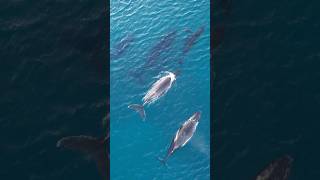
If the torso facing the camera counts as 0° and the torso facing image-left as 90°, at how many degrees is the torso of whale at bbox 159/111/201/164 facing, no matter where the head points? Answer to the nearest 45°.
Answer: approximately 225°

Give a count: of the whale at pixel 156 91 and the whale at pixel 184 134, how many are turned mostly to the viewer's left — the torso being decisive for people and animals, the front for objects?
0

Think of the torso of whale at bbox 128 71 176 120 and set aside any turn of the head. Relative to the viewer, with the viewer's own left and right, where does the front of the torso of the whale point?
facing away from the viewer and to the right of the viewer

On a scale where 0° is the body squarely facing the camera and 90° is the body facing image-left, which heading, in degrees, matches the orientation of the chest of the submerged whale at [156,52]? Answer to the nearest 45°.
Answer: approximately 225°
